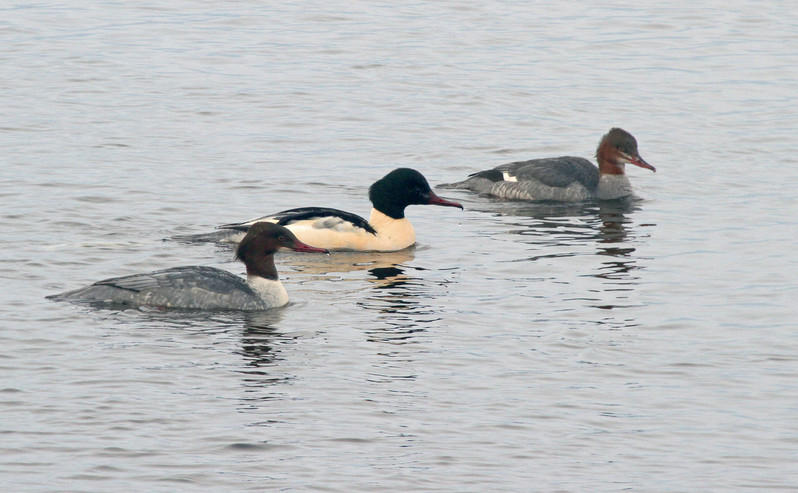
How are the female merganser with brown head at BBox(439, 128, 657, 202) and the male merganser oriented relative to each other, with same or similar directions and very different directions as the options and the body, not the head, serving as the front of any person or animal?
same or similar directions

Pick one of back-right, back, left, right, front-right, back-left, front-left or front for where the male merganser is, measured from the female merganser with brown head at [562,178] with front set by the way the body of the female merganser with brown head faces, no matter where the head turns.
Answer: back-right

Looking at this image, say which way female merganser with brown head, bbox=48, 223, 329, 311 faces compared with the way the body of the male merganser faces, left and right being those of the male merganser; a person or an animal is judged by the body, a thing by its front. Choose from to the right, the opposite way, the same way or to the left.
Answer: the same way

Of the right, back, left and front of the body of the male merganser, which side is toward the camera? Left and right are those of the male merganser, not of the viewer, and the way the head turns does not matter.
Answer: right

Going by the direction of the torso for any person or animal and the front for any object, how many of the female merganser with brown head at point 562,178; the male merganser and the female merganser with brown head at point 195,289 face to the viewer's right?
3

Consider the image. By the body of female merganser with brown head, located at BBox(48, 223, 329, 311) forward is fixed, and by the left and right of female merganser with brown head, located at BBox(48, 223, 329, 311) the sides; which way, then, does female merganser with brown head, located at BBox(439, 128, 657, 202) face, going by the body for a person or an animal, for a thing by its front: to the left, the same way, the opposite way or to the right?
the same way

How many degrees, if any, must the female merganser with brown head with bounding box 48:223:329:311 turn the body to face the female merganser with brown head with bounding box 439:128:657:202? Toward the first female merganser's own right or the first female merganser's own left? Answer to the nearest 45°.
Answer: approximately 45° to the first female merganser's own left

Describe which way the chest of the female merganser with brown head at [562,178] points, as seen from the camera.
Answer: to the viewer's right

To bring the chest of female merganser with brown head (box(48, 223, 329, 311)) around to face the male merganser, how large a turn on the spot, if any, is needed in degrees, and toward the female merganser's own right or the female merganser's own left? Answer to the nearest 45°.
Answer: approximately 45° to the female merganser's own left

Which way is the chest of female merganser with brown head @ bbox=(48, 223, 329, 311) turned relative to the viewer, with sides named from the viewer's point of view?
facing to the right of the viewer

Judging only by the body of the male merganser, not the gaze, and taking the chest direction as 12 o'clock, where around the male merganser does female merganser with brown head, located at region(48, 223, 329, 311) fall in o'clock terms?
The female merganser with brown head is roughly at 4 o'clock from the male merganser.
